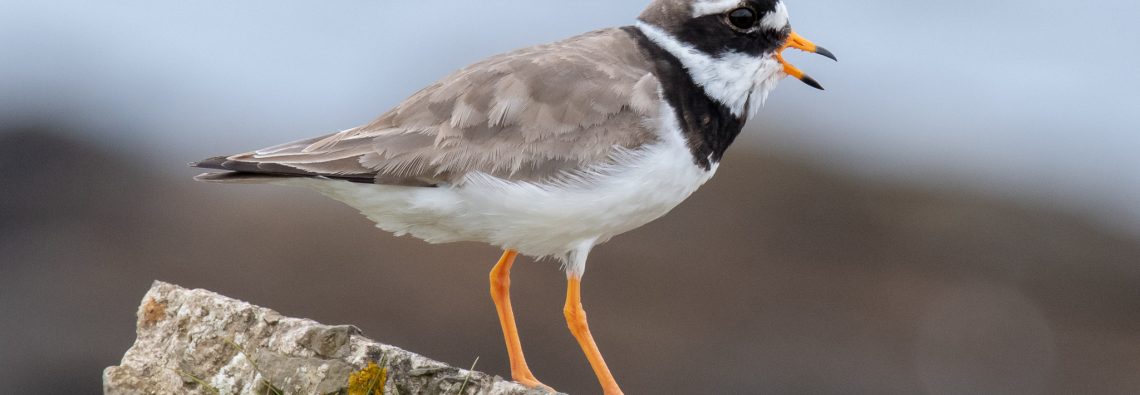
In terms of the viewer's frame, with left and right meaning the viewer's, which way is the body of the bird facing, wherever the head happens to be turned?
facing to the right of the viewer
